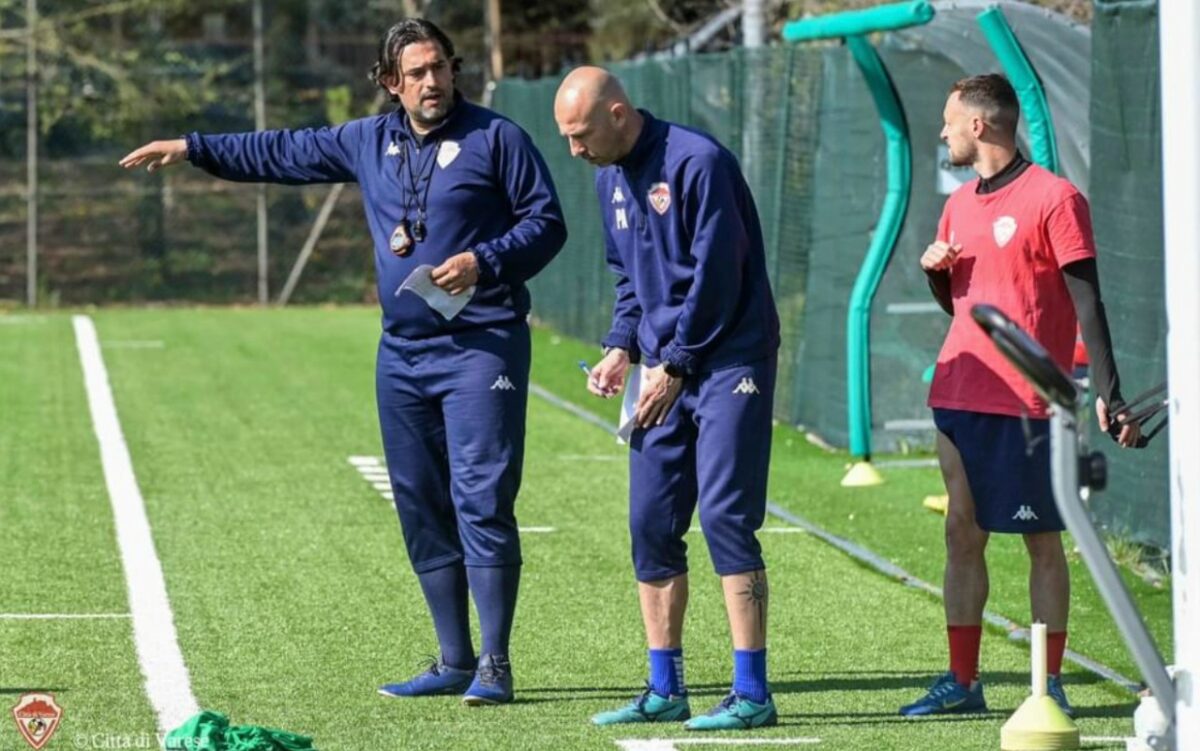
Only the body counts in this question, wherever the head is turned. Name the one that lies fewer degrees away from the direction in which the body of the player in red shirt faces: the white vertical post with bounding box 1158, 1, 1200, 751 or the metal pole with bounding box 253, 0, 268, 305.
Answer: the white vertical post

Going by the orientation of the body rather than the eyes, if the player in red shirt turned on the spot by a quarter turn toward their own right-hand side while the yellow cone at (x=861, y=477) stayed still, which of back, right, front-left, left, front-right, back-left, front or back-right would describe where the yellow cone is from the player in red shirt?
front-right

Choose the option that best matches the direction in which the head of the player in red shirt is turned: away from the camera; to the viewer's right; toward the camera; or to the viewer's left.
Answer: to the viewer's left

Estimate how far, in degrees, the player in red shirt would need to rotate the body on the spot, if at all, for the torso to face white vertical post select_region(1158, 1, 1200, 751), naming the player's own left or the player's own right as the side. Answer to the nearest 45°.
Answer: approximately 45° to the player's own left

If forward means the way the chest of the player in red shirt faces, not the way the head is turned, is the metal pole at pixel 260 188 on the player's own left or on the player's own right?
on the player's own right

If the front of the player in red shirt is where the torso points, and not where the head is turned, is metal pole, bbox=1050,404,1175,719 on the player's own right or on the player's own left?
on the player's own left

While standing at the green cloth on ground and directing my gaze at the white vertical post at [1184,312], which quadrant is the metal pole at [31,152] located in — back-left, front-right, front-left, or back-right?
back-left

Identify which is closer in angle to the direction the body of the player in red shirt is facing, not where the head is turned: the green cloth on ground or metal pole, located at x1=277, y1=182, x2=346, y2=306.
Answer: the green cloth on ground

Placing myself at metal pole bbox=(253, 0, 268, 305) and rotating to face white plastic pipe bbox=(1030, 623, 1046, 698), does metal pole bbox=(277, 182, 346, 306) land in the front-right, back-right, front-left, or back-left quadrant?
front-left

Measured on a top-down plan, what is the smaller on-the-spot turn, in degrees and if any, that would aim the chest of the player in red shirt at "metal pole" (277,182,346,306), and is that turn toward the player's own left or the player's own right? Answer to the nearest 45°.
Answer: approximately 90° to the player's own right

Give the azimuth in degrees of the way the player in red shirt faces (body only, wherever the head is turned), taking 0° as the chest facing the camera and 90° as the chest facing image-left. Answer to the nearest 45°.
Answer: approximately 45°

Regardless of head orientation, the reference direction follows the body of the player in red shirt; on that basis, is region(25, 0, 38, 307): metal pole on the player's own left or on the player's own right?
on the player's own right
